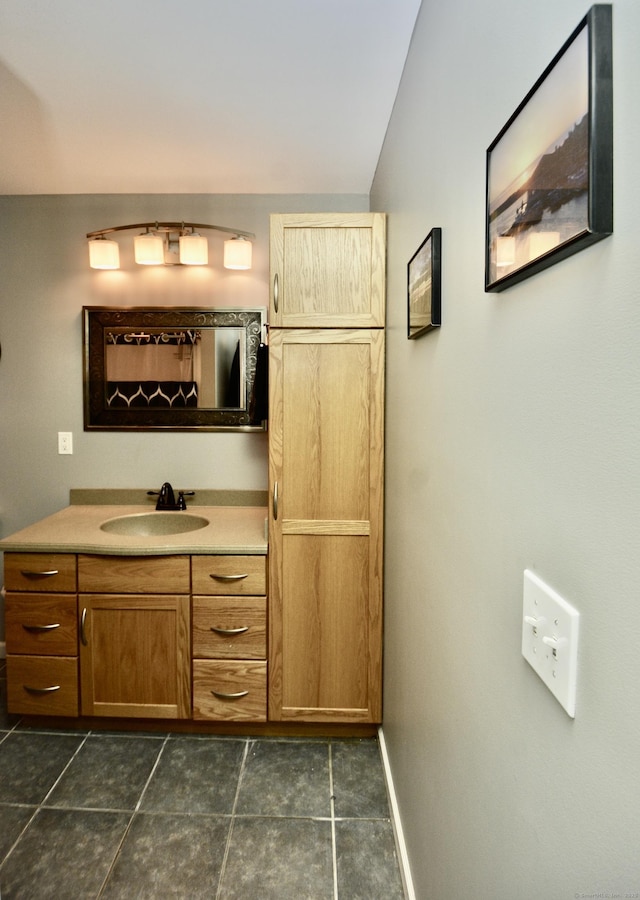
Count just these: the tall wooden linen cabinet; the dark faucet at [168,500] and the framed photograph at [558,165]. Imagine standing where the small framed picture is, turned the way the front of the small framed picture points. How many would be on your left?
1

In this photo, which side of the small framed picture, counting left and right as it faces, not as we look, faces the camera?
left

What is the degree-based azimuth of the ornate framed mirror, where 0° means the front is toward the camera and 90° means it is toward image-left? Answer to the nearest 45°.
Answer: approximately 0°
